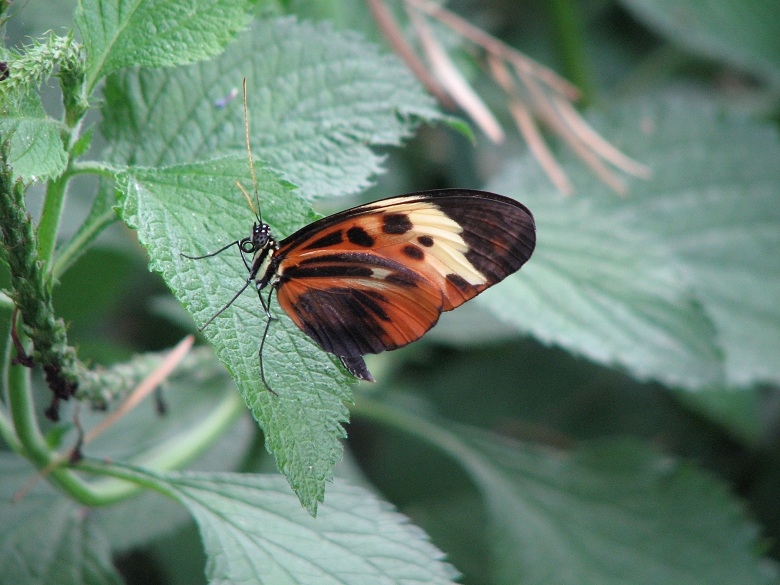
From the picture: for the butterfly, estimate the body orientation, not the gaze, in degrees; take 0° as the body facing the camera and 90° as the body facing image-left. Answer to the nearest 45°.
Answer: approximately 90°
